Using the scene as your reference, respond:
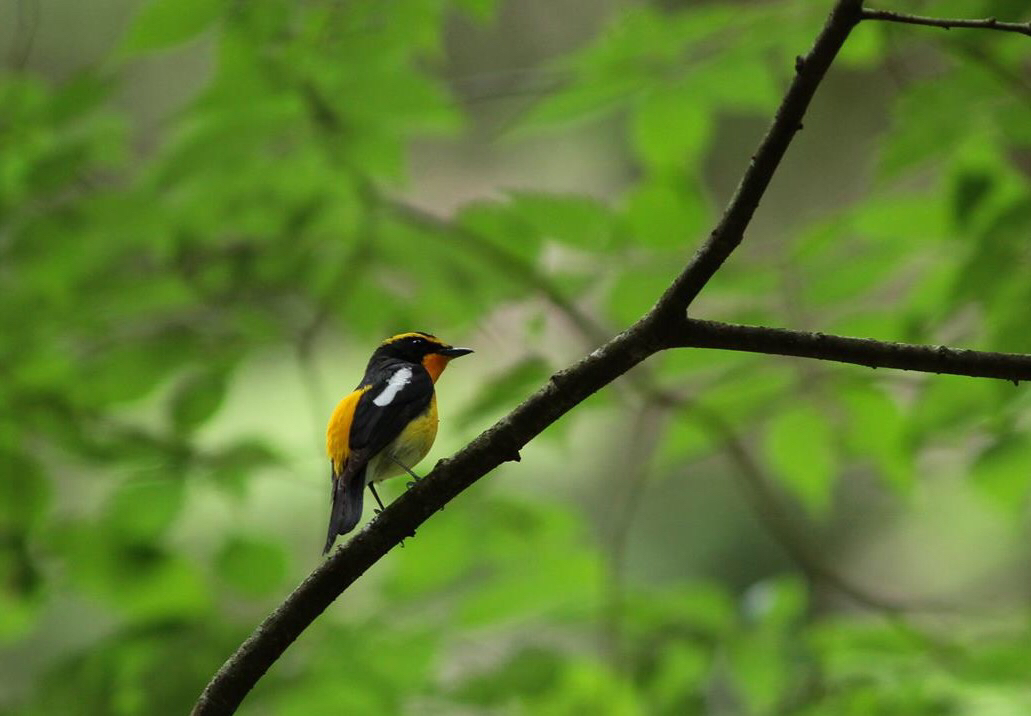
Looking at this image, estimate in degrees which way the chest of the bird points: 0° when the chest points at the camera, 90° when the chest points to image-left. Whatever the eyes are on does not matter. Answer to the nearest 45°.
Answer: approximately 270°

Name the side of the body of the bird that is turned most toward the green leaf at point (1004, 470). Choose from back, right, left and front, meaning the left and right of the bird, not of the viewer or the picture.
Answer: front
